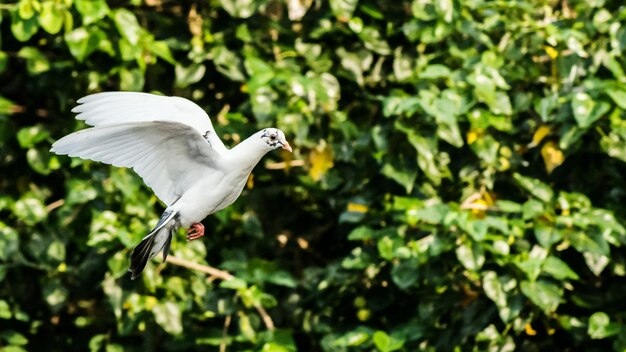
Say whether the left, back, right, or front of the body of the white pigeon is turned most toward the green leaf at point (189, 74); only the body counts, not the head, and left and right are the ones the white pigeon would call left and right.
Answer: left

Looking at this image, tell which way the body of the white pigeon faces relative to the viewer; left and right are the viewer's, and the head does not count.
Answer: facing to the right of the viewer

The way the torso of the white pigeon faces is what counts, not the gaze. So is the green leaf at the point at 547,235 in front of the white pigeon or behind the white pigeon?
in front

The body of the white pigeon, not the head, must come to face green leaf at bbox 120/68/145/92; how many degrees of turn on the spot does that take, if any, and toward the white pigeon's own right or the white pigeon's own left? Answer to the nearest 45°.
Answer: approximately 90° to the white pigeon's own left
